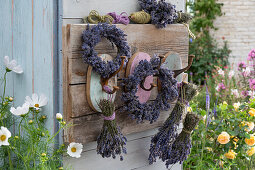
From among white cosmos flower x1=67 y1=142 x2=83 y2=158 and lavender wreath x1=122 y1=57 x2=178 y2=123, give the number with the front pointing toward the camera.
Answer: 2

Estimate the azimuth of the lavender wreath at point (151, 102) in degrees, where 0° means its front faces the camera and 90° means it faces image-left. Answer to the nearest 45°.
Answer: approximately 0°
